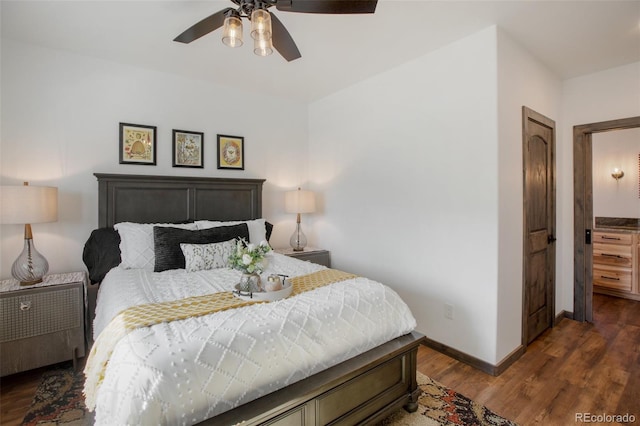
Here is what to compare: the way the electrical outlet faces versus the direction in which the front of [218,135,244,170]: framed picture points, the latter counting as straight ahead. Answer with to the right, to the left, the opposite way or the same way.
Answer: to the right

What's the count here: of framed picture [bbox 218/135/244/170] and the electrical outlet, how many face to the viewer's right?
0

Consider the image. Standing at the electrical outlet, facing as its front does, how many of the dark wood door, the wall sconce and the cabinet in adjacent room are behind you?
3

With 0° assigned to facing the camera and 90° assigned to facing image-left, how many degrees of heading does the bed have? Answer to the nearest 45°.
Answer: approximately 315°

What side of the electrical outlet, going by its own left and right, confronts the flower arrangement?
front

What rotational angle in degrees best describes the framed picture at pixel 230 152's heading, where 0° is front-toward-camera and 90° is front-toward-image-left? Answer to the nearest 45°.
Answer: approximately 0°

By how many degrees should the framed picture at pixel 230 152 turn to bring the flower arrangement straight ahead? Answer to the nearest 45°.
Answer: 0° — it already faces it

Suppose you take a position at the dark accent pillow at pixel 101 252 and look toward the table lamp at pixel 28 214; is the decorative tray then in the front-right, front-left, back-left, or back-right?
back-left

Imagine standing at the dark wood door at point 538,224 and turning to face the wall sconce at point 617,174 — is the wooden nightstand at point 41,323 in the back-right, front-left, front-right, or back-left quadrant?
back-left

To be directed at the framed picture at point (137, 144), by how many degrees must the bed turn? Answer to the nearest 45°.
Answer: approximately 180°
